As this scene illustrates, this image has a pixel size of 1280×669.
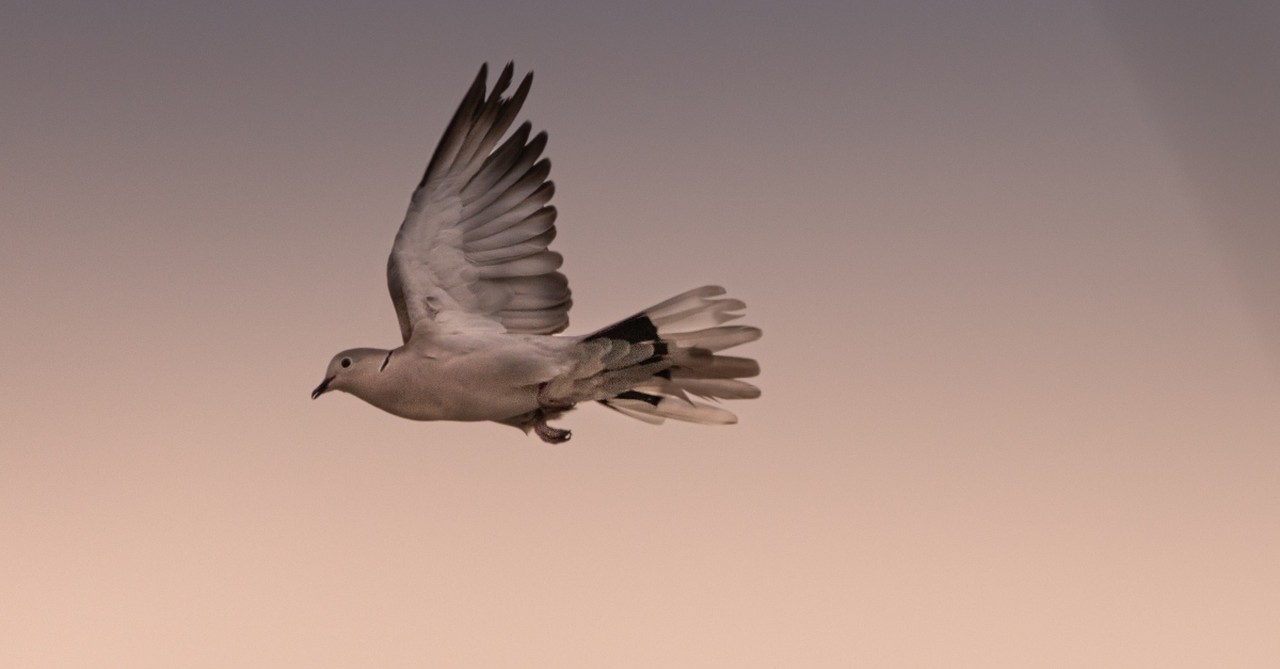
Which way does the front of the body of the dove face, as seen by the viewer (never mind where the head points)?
to the viewer's left
